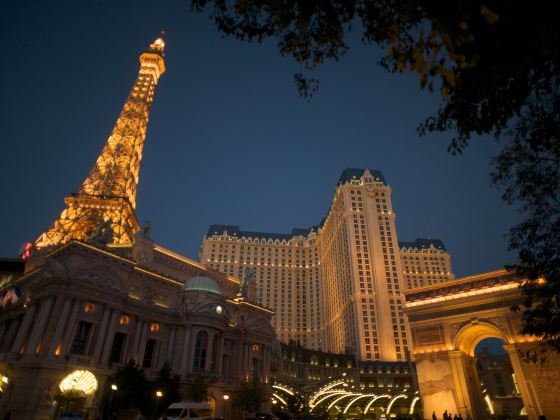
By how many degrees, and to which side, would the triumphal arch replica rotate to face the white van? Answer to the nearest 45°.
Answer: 0° — it already faces it

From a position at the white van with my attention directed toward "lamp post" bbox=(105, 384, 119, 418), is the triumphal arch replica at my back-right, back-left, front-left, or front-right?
back-right

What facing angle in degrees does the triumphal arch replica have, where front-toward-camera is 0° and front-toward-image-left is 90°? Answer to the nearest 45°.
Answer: approximately 45°
